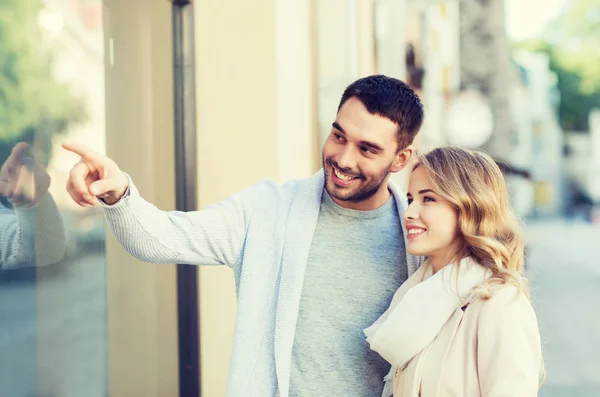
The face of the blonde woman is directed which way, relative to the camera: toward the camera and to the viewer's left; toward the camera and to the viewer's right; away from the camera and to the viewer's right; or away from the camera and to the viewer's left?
toward the camera and to the viewer's left

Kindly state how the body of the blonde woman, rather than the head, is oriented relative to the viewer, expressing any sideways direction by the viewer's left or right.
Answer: facing the viewer and to the left of the viewer

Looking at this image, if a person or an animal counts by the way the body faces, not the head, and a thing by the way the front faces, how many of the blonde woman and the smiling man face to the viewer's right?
0

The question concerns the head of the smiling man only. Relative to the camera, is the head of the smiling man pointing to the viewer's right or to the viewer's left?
to the viewer's left

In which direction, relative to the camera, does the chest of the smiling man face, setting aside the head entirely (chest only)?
toward the camera
